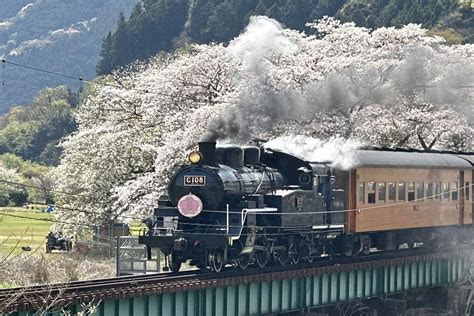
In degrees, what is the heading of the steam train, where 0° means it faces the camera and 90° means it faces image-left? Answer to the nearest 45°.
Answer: approximately 45°
